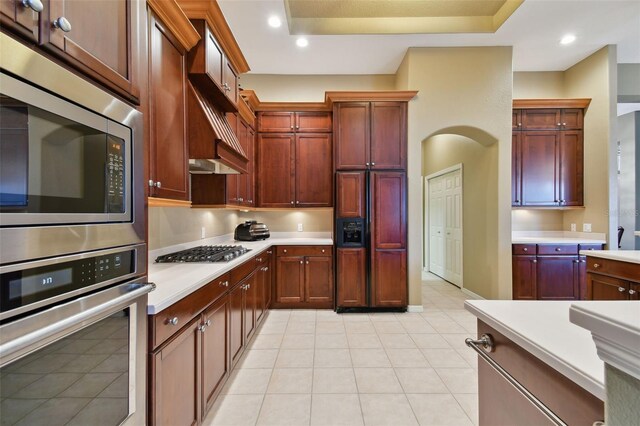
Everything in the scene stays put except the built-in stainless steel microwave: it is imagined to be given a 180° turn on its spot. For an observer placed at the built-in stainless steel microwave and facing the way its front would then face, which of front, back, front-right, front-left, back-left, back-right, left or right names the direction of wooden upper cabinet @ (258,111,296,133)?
right

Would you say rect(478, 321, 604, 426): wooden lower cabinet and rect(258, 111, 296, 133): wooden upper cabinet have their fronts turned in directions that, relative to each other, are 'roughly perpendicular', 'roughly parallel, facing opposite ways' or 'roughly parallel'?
roughly perpendicular

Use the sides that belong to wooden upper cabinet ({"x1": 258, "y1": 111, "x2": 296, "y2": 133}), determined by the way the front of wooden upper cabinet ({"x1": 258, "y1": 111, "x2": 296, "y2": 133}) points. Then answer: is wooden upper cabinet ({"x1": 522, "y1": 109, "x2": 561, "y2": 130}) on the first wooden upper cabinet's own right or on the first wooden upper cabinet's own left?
on the first wooden upper cabinet's own left

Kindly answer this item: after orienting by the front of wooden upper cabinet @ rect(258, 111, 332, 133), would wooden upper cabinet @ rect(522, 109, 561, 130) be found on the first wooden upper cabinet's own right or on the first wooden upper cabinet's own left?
on the first wooden upper cabinet's own left

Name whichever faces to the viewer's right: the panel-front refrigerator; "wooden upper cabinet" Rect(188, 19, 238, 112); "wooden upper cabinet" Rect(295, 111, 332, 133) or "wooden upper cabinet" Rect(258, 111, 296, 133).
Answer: "wooden upper cabinet" Rect(188, 19, 238, 112)

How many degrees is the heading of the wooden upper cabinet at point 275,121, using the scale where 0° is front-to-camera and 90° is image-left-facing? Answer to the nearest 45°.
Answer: approximately 0°

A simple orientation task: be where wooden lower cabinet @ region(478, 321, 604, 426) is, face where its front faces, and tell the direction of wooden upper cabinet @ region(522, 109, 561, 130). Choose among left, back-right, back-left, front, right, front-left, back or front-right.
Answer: back-right
